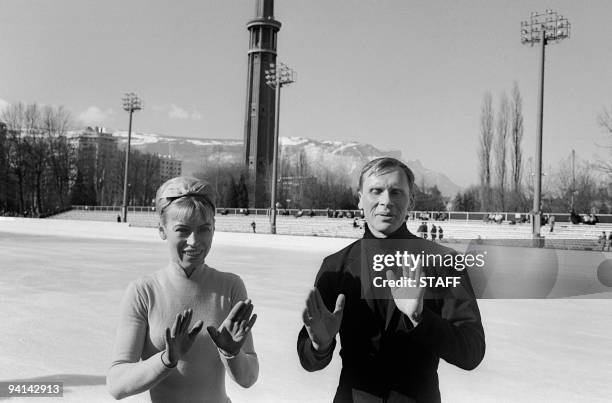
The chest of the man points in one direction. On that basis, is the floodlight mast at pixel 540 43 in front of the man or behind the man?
behind

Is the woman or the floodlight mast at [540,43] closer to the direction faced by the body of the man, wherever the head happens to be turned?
the woman

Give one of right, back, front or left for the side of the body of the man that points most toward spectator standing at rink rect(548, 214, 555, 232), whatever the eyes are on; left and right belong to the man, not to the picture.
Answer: back

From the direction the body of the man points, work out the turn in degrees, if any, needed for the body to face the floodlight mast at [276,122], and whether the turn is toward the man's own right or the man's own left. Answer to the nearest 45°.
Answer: approximately 180°

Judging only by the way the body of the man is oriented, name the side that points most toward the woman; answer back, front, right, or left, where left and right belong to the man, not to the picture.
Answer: right

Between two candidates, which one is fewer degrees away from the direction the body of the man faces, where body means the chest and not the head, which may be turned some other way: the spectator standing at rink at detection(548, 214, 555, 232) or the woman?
the woman

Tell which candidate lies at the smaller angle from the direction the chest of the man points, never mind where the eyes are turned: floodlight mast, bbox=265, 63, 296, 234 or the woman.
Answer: the woman

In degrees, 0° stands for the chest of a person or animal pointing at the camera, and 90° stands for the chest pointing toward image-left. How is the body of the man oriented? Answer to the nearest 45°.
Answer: approximately 0°
